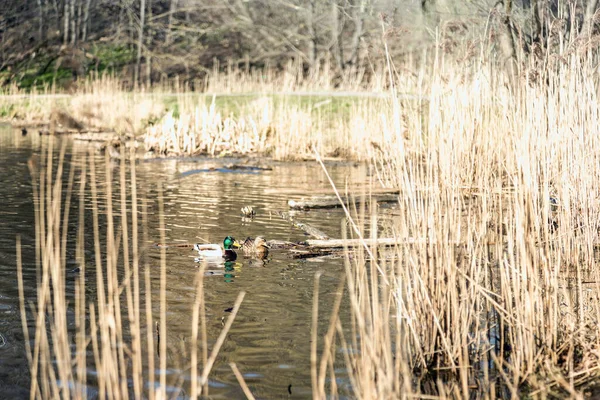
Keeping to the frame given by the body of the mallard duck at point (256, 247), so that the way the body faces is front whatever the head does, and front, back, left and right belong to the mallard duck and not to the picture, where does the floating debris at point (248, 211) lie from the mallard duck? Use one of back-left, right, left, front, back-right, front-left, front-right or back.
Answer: back-left

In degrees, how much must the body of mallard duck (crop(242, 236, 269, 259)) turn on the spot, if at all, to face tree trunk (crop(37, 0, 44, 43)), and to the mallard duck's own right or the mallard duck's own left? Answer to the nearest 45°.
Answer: approximately 135° to the mallard duck's own left

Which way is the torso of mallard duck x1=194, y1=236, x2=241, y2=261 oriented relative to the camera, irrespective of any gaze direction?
to the viewer's right

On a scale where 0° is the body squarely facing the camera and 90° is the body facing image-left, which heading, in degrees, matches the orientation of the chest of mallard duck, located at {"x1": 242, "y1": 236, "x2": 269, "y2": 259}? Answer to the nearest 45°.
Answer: approximately 315°

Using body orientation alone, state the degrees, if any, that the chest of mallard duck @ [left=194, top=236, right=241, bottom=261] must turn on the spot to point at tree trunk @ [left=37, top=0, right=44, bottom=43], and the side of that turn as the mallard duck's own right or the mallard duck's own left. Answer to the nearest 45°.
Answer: approximately 90° to the mallard duck's own left

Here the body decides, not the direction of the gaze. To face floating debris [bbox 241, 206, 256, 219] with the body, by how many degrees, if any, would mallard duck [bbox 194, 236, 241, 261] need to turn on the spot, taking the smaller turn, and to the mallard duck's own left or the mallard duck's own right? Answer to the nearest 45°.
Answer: approximately 90° to the mallard duck's own left
